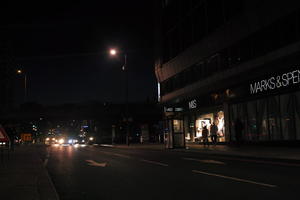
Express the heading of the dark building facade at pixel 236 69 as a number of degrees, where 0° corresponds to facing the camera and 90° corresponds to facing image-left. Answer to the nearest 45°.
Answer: approximately 45°
